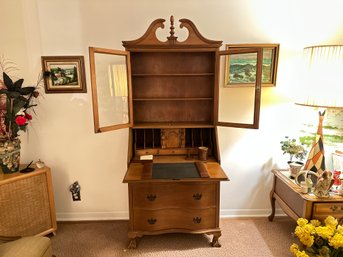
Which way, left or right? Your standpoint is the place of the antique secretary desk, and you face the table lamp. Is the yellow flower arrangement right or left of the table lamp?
right

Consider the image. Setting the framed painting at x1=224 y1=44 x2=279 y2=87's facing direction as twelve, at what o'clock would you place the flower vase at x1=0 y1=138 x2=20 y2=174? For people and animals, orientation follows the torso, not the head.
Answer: The flower vase is roughly at 2 o'clock from the framed painting.

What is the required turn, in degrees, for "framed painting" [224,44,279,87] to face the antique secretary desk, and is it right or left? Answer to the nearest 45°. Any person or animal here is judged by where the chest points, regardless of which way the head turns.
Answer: approximately 45° to its right

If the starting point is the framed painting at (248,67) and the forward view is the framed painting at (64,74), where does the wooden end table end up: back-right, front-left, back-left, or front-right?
back-left

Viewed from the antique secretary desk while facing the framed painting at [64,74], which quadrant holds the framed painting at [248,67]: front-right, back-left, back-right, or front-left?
back-right

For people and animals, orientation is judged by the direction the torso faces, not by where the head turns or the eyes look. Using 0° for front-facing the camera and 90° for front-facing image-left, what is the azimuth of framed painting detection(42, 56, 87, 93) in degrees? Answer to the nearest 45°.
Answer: approximately 0°

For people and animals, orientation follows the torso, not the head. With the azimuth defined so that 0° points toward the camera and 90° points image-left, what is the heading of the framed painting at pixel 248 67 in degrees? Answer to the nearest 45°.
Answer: approximately 0°

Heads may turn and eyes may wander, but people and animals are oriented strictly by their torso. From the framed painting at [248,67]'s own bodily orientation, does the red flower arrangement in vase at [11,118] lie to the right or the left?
on its right

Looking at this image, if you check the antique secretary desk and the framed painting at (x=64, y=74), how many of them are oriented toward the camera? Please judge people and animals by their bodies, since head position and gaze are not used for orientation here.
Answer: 2

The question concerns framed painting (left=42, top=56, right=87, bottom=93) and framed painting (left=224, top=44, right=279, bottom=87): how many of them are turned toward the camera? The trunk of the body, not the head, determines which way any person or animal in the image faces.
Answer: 2

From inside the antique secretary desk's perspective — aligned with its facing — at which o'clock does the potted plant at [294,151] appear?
The potted plant is roughly at 9 o'clock from the antique secretary desk.

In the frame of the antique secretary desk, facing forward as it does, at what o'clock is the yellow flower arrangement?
The yellow flower arrangement is roughly at 11 o'clock from the antique secretary desk.
